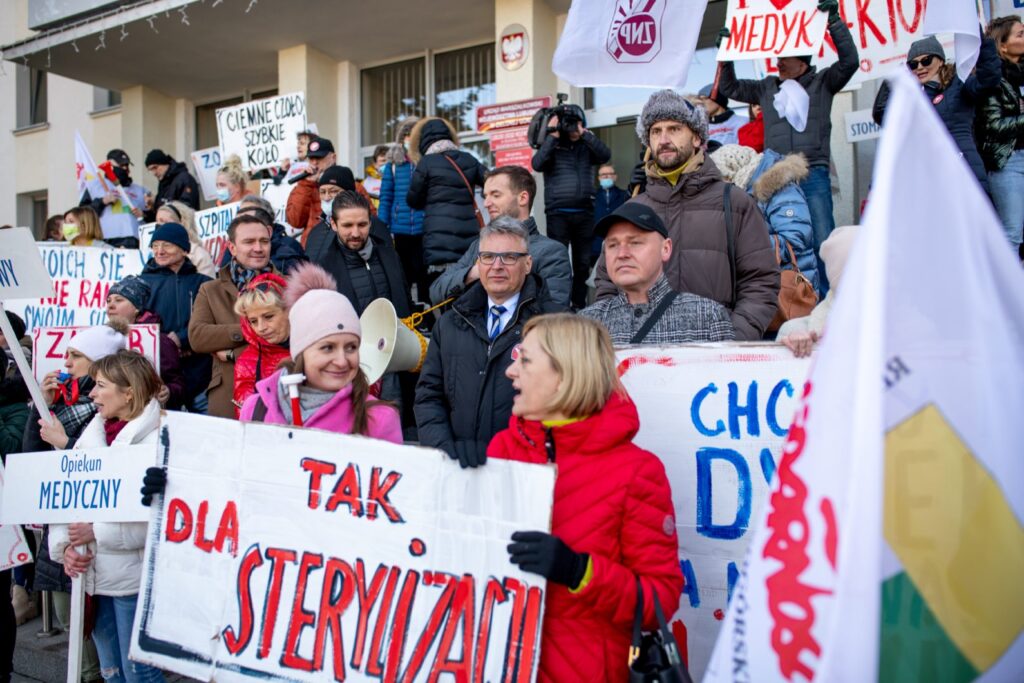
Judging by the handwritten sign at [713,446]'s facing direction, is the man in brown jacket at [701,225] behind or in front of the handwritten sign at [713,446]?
behind

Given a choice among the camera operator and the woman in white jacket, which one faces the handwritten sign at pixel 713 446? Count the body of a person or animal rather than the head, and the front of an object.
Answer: the camera operator

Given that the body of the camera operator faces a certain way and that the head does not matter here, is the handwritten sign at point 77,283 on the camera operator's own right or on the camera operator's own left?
on the camera operator's own right

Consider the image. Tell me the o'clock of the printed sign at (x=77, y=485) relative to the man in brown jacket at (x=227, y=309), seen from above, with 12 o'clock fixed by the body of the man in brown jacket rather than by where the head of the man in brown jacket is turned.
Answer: The printed sign is roughly at 2 o'clock from the man in brown jacket.

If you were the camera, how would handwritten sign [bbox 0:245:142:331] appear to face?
facing the viewer

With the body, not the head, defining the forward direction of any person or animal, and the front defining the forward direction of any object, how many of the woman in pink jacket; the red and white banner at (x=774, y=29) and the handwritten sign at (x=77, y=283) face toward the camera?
3

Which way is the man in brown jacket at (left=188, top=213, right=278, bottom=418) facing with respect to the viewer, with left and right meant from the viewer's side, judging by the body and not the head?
facing the viewer and to the right of the viewer

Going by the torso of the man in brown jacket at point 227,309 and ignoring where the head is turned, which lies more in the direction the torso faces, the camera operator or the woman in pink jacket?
the woman in pink jacket

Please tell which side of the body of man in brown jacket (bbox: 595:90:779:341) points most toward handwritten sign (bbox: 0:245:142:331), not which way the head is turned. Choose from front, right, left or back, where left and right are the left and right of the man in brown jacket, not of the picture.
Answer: right

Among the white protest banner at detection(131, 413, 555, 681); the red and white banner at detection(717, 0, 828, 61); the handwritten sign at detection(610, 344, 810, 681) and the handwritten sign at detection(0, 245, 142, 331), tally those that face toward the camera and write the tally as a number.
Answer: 4

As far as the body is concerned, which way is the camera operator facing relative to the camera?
toward the camera

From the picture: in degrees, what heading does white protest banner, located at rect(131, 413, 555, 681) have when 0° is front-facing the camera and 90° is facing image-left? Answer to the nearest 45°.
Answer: approximately 0°

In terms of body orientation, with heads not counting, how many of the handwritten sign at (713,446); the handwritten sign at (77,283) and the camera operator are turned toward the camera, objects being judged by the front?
3

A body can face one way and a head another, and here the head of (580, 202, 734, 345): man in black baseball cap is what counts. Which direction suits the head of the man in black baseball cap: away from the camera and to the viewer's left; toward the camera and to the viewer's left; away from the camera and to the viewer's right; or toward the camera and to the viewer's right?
toward the camera and to the viewer's left

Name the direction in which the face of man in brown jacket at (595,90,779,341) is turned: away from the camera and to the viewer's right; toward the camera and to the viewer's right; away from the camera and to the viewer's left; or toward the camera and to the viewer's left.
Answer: toward the camera and to the viewer's left

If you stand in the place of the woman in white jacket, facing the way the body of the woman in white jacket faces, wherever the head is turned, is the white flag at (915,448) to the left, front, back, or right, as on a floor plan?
left
